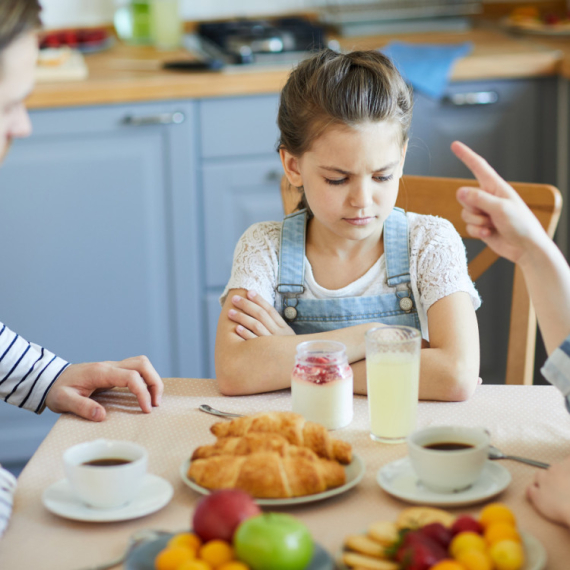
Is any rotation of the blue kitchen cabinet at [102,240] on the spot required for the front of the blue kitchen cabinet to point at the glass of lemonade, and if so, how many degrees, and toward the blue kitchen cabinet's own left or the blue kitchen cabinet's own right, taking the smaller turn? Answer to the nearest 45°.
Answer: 0° — it already faces it

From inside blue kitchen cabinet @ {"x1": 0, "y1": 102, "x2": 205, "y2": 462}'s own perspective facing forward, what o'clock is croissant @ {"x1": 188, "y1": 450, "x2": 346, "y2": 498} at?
The croissant is roughly at 12 o'clock from the blue kitchen cabinet.

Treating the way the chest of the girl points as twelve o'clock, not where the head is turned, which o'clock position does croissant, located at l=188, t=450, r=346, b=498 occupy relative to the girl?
The croissant is roughly at 12 o'clock from the girl.

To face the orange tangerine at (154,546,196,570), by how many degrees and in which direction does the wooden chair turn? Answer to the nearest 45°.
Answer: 0° — it already faces it

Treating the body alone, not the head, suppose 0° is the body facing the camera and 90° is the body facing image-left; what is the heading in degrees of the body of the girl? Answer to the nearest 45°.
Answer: approximately 0°
